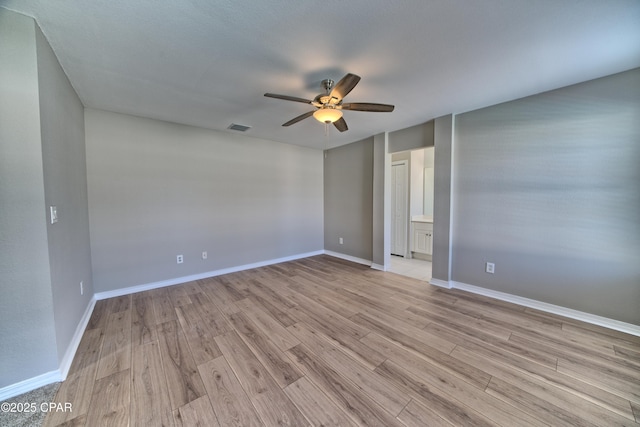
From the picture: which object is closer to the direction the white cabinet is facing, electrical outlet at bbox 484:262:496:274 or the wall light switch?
the wall light switch

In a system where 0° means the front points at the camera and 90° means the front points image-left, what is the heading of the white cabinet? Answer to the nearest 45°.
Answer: approximately 45°

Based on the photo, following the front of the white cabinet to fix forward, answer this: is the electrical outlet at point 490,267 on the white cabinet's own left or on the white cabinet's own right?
on the white cabinet's own left

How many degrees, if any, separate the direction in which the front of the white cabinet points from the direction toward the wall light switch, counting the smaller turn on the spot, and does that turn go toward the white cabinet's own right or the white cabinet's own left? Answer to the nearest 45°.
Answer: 0° — it already faces it
